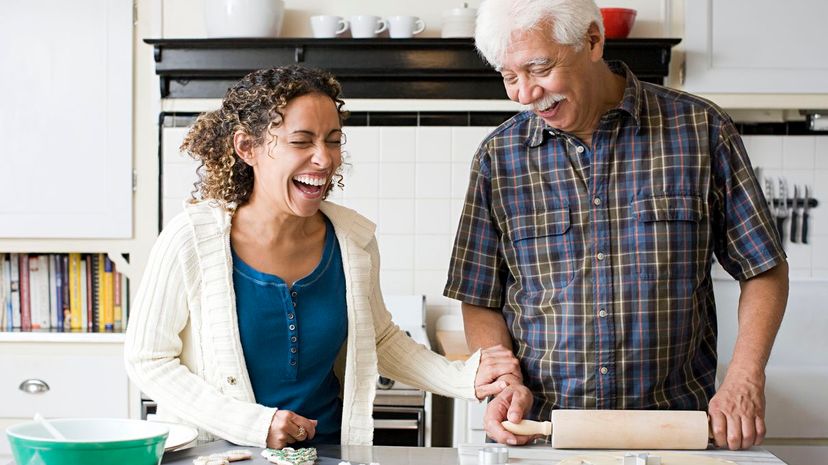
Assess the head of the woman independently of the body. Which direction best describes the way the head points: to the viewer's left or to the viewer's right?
to the viewer's right

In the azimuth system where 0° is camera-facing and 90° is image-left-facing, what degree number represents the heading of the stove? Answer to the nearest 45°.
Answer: approximately 0°

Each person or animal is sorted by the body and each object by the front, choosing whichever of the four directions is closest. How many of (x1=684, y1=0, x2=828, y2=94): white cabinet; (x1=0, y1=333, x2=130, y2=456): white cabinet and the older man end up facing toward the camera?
3

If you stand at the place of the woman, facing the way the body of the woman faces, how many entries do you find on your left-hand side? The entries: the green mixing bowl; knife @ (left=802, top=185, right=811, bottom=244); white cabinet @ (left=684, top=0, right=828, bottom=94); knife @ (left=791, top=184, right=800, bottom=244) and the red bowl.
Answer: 4

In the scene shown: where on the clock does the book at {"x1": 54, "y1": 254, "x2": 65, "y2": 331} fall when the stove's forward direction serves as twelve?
The book is roughly at 4 o'clock from the stove.

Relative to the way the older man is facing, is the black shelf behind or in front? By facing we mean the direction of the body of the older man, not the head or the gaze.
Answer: behind

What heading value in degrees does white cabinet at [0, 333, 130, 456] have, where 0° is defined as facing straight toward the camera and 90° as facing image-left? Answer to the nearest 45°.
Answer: approximately 0°

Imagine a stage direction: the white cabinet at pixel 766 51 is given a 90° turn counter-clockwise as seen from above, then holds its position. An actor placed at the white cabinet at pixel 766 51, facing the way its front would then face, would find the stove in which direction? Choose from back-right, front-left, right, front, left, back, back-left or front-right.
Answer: back-right

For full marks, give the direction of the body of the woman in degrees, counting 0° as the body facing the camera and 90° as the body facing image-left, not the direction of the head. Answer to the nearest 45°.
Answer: approximately 315°

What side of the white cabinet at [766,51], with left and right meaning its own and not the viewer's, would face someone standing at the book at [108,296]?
right
